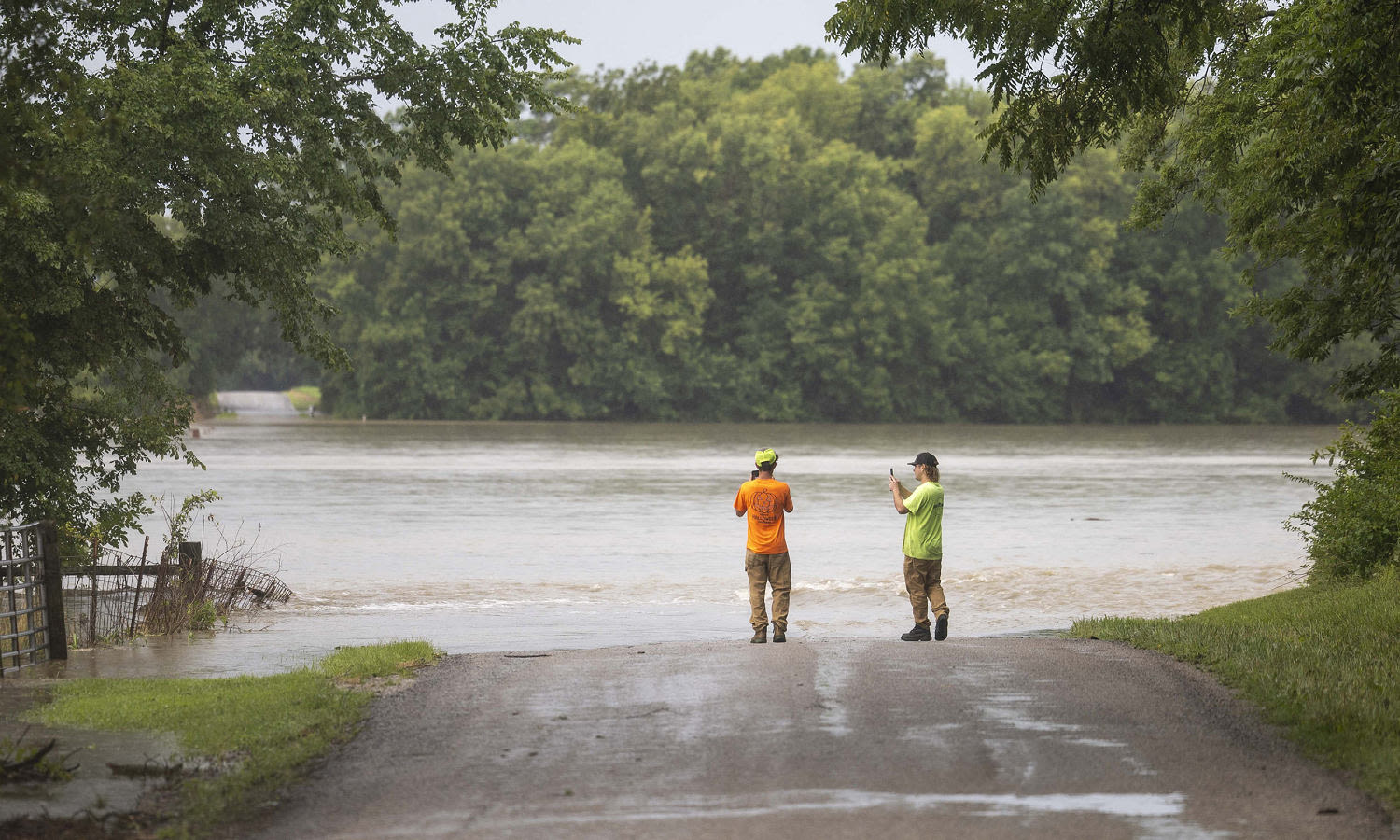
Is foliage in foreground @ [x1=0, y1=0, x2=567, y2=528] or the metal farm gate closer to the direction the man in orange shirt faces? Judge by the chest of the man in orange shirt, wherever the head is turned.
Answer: the foliage in foreground

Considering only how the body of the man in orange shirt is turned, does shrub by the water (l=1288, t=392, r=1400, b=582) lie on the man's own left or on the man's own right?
on the man's own right

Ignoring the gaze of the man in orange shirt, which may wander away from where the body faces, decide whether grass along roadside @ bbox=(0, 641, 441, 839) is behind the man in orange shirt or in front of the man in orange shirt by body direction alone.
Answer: behind

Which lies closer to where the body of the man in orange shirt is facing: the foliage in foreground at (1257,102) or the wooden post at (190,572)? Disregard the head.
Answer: the wooden post

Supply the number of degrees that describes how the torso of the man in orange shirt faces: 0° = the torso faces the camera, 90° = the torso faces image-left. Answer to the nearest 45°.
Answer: approximately 180°

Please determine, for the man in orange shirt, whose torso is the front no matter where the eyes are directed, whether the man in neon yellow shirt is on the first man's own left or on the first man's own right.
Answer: on the first man's own right

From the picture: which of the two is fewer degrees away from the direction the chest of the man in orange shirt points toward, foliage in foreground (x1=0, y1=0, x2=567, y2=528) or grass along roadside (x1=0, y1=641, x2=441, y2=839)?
the foliage in foreground

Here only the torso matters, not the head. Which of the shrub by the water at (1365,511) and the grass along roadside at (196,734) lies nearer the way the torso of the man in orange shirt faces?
the shrub by the water

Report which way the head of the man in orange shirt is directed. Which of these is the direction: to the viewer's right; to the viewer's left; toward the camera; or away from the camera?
away from the camera

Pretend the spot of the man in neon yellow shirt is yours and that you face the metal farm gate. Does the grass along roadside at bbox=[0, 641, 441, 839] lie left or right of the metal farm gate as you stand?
left

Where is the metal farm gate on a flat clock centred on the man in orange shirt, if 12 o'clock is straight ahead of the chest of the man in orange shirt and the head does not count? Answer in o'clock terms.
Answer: The metal farm gate is roughly at 9 o'clock from the man in orange shirt.

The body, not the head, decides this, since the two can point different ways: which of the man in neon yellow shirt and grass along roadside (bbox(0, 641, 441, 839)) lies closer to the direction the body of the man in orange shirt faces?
the man in neon yellow shirt
